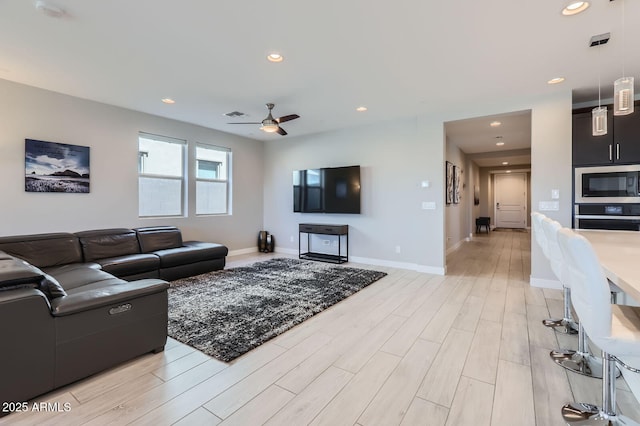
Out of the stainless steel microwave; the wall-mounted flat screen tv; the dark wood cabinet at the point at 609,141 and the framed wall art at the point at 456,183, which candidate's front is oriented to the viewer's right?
the framed wall art

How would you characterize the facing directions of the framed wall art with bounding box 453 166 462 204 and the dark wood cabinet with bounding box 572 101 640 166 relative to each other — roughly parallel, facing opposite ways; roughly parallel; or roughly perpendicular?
roughly perpendicular

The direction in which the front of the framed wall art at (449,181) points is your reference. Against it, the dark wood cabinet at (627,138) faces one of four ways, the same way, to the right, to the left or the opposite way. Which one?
to the right

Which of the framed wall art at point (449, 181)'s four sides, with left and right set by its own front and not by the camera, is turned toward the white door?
left

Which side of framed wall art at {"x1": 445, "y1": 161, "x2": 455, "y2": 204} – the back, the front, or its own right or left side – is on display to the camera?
right

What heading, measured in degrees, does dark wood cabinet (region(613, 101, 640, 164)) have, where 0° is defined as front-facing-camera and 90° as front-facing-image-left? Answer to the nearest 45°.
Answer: approximately 0°

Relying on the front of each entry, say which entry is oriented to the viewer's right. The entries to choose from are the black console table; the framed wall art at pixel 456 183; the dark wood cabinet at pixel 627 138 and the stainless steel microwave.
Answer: the framed wall art

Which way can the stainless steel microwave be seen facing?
toward the camera

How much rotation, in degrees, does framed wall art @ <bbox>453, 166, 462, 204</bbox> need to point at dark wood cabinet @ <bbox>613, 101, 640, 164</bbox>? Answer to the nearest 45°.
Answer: approximately 45° to its right

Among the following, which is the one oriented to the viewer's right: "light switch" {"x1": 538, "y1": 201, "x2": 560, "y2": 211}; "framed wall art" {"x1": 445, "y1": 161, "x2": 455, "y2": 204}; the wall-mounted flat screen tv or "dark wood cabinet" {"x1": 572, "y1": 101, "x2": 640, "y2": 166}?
the framed wall art

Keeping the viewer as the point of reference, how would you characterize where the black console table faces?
facing the viewer and to the left of the viewer

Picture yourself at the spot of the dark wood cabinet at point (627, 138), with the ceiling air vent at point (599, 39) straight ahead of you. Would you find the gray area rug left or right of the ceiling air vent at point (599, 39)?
right

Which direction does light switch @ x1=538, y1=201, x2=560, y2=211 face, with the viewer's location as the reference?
facing the viewer

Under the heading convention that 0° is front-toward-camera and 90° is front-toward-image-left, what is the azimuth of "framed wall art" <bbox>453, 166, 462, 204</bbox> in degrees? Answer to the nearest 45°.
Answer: approximately 270°

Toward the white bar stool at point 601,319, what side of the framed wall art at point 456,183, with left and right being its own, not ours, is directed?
right

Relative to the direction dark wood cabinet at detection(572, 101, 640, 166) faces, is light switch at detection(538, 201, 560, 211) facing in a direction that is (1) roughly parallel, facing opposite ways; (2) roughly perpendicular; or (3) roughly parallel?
roughly parallel

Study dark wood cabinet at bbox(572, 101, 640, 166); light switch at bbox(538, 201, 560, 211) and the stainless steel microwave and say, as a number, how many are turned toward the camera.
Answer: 3

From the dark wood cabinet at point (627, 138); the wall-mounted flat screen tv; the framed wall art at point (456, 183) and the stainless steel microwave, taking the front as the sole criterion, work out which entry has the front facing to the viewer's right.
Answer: the framed wall art

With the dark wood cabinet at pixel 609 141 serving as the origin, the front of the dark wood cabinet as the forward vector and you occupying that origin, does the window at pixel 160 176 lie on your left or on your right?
on your right
